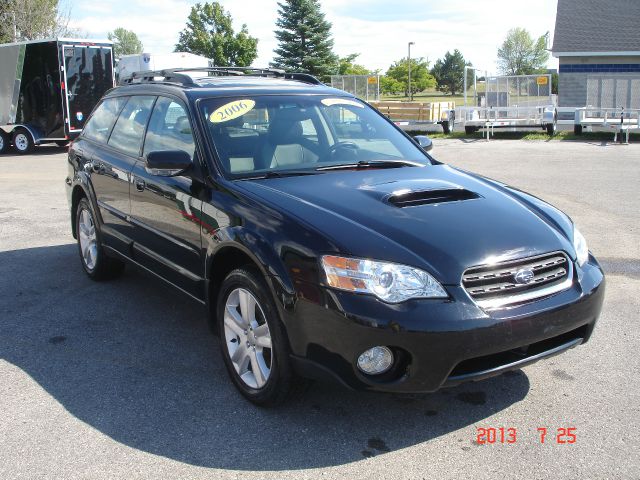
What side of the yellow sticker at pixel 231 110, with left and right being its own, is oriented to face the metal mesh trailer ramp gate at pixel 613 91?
left

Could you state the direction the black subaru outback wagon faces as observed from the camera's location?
facing the viewer and to the right of the viewer

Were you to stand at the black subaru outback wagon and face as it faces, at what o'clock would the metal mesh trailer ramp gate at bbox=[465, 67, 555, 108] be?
The metal mesh trailer ramp gate is roughly at 8 o'clock from the black subaru outback wagon.

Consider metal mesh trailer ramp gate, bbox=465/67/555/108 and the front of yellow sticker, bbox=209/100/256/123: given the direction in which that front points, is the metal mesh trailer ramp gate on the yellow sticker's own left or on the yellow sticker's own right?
on the yellow sticker's own left

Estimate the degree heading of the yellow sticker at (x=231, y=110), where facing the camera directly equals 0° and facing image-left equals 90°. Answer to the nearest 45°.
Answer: approximately 315°

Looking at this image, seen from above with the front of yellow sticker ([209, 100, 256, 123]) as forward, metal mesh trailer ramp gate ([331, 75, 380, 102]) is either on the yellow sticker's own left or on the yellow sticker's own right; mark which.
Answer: on the yellow sticker's own left

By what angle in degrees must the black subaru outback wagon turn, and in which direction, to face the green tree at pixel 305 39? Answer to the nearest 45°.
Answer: approximately 135° to its left
